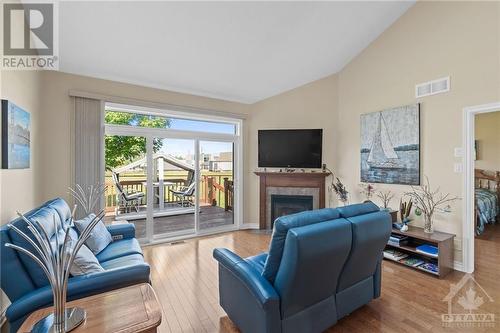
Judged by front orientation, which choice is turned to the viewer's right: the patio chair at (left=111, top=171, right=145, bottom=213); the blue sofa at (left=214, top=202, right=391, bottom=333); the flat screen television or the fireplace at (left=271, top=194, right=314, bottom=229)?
the patio chair

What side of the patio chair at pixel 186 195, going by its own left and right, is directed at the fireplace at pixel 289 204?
left

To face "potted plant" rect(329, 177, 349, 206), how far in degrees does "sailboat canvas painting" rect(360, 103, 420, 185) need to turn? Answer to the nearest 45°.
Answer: approximately 45° to its right

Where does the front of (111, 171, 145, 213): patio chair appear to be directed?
to the viewer's right

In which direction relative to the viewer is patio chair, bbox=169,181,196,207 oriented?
to the viewer's left

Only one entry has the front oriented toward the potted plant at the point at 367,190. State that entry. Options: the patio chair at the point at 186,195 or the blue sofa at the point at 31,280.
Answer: the blue sofa

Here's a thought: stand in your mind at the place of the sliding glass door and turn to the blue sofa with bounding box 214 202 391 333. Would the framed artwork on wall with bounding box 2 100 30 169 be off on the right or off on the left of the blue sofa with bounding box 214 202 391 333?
right

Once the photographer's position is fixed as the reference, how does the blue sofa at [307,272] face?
facing away from the viewer and to the left of the viewer

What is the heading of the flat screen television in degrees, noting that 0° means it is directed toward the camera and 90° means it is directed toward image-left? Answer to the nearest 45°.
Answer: approximately 0°

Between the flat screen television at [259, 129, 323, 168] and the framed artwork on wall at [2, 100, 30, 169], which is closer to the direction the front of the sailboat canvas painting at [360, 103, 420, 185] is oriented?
the framed artwork on wall
